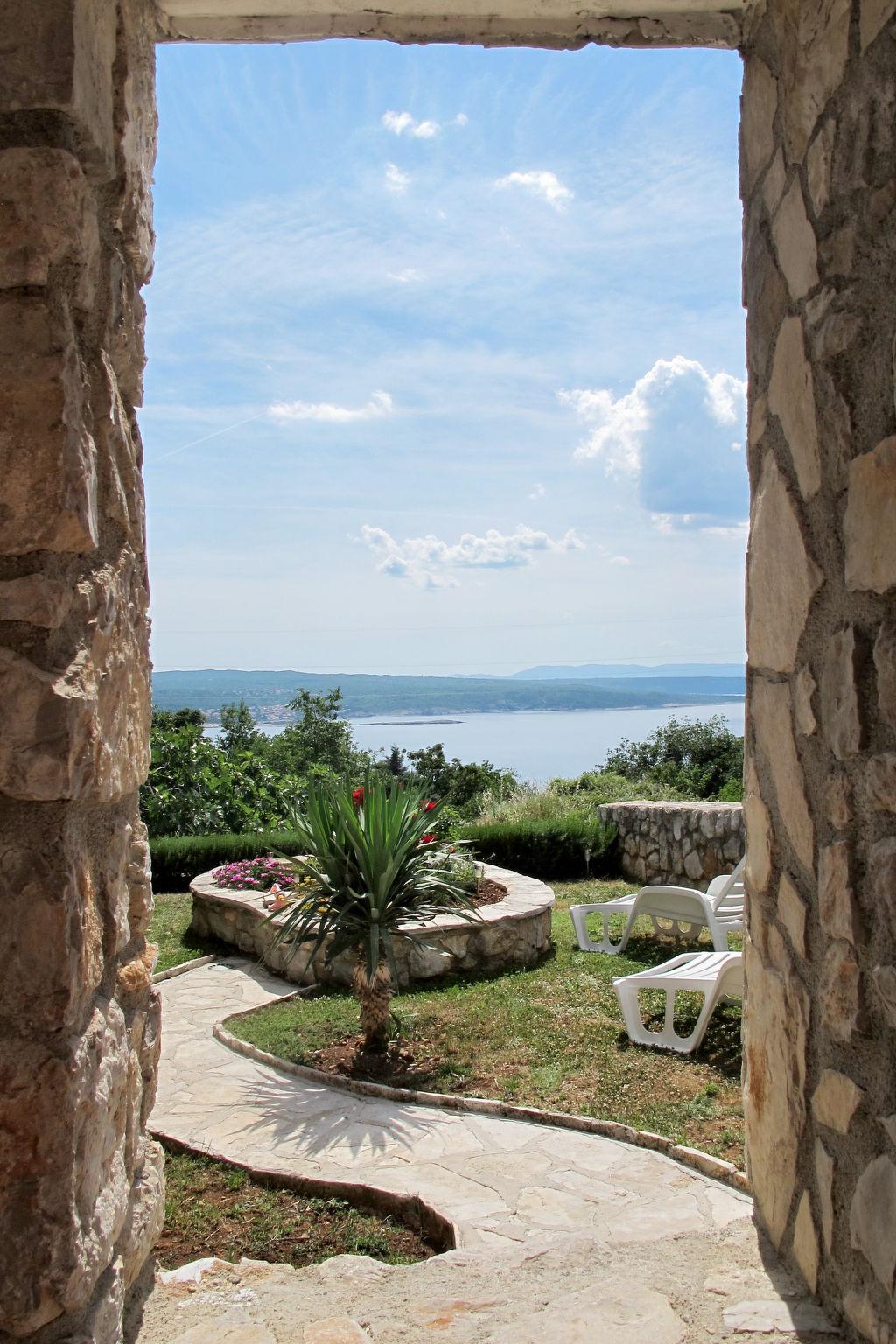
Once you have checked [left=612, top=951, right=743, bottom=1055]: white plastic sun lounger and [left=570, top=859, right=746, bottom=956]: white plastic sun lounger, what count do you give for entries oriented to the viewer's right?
0

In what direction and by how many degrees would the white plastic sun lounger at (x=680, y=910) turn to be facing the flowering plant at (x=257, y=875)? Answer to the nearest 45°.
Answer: approximately 45° to its right

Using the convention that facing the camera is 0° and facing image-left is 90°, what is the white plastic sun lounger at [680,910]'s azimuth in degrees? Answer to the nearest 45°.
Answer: approximately 45°

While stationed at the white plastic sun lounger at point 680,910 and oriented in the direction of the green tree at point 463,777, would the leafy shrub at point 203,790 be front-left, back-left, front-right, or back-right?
front-left

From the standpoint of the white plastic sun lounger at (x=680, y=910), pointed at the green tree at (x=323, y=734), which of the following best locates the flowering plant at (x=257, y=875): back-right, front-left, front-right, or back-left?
front-left

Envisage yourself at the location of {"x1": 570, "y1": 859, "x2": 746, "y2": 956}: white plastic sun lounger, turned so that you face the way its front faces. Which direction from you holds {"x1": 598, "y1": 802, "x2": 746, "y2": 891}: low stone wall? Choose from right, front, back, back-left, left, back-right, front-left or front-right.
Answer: back-right

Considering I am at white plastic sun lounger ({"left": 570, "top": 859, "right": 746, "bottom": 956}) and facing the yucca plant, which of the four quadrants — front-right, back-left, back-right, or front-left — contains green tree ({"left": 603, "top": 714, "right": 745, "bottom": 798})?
back-right

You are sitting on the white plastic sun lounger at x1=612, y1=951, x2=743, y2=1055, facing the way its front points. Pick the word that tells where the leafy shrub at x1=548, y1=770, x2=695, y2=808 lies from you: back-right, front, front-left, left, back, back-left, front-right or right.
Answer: back-right

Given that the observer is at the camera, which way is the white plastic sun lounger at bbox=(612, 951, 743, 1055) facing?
facing the viewer and to the left of the viewer

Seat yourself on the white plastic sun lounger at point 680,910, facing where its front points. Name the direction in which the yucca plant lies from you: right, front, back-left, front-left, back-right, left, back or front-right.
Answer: front

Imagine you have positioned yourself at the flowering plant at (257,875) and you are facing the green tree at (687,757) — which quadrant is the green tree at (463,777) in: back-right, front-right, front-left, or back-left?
front-left

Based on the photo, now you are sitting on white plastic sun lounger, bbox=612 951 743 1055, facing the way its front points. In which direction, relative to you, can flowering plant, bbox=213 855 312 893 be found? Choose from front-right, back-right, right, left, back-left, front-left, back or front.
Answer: right

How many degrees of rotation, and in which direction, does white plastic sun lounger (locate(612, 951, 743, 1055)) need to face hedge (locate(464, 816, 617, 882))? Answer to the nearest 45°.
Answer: approximately 135° to its right

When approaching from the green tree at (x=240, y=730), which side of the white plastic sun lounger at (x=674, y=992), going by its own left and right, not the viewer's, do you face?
right

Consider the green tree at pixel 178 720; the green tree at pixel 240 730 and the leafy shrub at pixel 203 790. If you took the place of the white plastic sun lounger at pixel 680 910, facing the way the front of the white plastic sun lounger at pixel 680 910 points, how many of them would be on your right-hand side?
3

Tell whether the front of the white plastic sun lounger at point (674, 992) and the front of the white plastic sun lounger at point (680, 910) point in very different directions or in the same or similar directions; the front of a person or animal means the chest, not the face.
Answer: same or similar directions

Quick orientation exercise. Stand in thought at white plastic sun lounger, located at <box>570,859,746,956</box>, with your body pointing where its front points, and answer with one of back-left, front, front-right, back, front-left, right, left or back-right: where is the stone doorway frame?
front-left

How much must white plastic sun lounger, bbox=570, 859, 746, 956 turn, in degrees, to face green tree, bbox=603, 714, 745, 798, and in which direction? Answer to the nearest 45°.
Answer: approximately 135° to its right

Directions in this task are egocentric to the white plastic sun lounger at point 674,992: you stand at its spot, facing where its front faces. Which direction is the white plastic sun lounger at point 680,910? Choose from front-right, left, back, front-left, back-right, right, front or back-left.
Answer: back-right

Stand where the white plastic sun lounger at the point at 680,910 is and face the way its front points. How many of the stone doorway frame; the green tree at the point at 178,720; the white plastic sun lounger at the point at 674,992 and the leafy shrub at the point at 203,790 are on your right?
2
